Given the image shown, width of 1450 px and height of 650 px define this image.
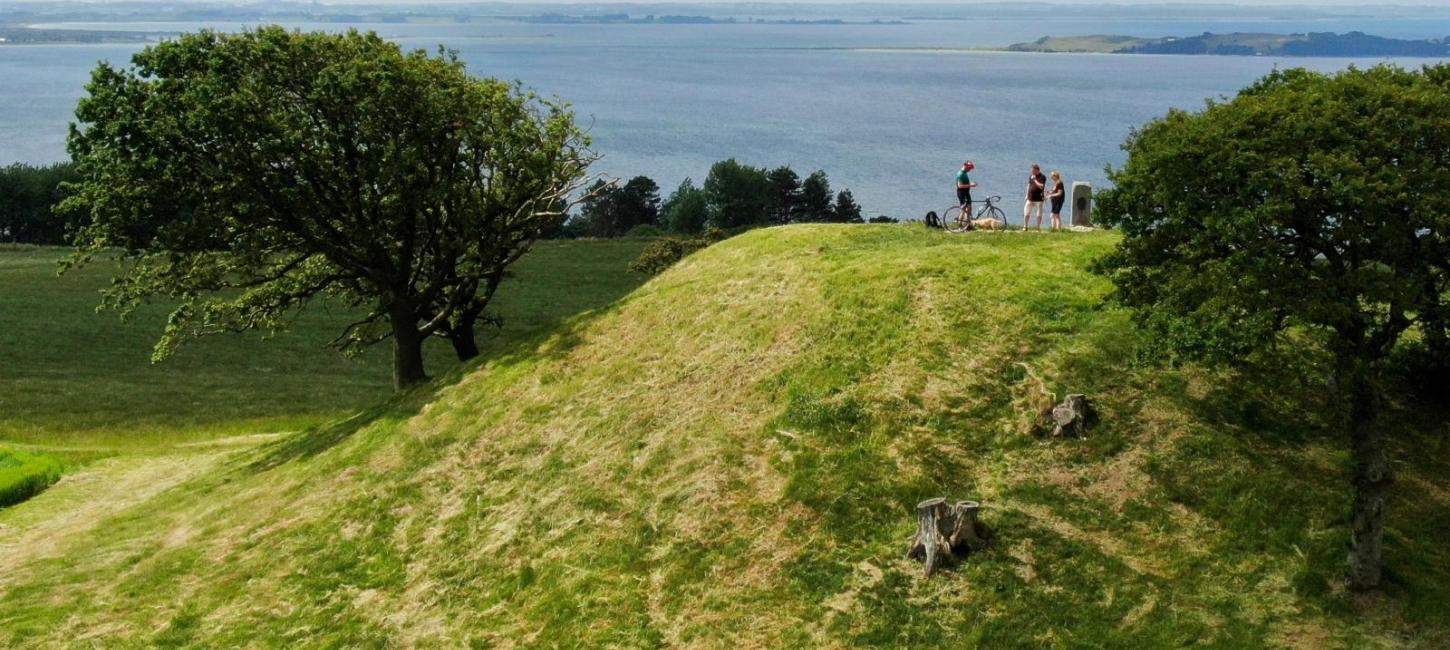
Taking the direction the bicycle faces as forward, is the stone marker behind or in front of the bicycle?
in front

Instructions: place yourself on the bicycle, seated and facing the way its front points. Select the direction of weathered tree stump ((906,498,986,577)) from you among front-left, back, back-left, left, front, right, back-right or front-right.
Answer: right

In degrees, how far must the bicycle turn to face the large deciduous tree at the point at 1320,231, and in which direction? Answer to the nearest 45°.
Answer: approximately 90° to its right

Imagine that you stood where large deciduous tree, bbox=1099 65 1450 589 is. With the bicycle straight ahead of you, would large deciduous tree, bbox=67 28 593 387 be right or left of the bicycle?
left

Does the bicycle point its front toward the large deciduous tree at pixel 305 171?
no

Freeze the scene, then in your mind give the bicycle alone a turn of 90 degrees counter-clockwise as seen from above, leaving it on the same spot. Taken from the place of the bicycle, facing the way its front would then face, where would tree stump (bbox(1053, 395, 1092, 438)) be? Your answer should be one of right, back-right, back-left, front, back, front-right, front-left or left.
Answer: back

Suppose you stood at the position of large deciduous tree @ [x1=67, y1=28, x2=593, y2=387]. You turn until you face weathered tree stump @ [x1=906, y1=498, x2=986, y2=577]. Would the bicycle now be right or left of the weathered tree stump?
left

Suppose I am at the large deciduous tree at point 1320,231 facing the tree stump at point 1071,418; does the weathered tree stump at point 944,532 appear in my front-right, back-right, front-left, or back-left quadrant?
front-left

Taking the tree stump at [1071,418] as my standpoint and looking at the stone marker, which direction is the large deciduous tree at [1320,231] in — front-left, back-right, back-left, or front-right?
back-right

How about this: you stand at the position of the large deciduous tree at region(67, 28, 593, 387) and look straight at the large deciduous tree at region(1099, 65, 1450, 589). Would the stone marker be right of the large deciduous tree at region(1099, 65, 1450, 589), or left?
left

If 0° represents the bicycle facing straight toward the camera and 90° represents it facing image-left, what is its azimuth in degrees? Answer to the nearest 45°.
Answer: approximately 270°
